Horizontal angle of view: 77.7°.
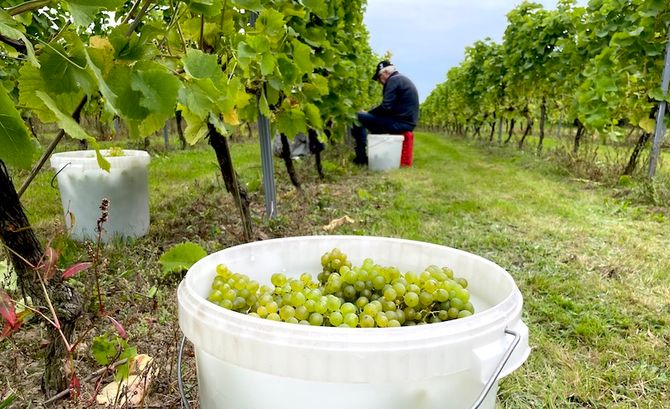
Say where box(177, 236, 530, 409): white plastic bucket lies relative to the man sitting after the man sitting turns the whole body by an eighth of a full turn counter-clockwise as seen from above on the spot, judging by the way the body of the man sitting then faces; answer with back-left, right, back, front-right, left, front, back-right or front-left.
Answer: front-left

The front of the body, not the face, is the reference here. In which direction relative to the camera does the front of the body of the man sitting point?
to the viewer's left

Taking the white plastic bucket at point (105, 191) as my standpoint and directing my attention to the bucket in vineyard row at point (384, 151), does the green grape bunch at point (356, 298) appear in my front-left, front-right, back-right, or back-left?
back-right

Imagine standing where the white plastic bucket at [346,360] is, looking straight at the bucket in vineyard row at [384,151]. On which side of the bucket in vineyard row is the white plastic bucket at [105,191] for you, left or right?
left

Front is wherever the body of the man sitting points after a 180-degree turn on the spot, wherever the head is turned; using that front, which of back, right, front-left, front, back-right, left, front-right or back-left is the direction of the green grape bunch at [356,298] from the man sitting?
right
